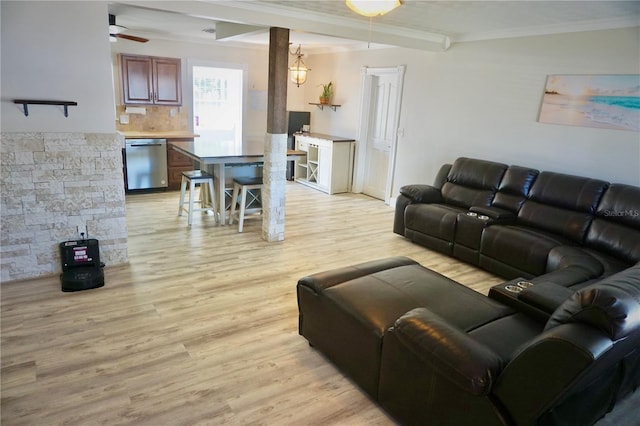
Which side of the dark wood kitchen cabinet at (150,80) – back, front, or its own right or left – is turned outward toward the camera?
front

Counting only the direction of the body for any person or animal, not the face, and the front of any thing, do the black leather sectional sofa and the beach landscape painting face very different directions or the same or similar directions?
same or similar directions

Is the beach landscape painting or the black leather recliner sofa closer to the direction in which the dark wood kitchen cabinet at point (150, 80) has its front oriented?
the black leather recliner sofa

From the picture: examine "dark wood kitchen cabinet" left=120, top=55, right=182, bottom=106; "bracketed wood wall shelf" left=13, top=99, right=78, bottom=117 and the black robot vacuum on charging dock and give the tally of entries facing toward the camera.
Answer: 3

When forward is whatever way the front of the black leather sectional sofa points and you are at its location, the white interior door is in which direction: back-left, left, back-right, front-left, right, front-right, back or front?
right

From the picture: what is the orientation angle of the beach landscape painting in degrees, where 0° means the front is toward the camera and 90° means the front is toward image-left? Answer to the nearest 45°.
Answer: approximately 45°

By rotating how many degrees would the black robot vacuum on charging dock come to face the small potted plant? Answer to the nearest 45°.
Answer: approximately 135° to its left

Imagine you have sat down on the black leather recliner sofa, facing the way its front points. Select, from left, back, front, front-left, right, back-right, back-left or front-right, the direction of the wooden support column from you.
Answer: front

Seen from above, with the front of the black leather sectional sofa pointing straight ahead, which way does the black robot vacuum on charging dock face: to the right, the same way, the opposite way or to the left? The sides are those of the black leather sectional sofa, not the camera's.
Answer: to the left

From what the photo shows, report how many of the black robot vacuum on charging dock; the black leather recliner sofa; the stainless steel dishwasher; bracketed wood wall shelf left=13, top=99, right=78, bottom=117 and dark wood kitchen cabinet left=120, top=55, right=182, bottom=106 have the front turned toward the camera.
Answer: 4

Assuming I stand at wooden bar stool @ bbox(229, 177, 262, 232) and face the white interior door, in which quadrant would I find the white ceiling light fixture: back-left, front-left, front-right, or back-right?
back-right

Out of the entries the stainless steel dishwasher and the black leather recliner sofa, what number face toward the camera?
1

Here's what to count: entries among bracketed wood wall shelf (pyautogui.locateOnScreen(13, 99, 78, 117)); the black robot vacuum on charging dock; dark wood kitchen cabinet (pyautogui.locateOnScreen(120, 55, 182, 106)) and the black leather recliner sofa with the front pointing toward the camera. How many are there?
3

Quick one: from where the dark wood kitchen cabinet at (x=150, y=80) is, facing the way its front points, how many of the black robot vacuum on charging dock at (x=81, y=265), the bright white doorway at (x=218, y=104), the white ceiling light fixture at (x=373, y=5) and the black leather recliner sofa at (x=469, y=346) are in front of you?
3

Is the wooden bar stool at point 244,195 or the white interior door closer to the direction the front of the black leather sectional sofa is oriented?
the wooden bar stool

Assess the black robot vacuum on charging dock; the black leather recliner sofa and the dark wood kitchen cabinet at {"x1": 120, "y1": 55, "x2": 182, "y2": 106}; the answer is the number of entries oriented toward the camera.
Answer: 2

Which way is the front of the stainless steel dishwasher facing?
toward the camera

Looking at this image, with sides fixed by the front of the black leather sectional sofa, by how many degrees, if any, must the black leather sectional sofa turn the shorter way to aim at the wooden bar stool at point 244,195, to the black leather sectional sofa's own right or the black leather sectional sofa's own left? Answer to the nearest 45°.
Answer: approximately 45° to the black leather sectional sofa's own right

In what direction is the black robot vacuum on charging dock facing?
toward the camera
